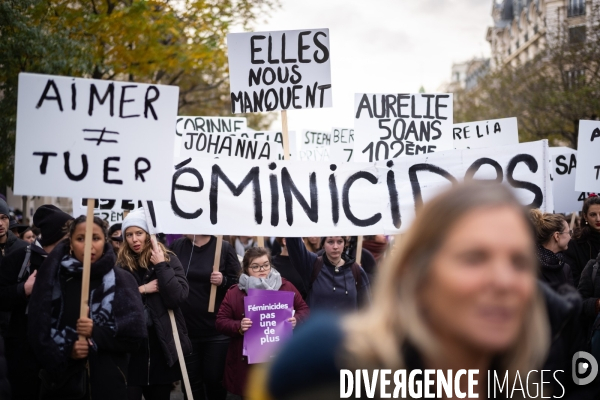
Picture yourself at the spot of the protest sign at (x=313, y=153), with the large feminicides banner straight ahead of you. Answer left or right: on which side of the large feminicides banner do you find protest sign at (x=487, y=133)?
left

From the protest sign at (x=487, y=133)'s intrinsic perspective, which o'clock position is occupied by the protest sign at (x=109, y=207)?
the protest sign at (x=109, y=207) is roughly at 2 o'clock from the protest sign at (x=487, y=133).

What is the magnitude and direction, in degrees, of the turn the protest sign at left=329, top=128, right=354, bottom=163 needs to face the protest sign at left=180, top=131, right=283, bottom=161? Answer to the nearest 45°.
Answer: approximately 45° to its right

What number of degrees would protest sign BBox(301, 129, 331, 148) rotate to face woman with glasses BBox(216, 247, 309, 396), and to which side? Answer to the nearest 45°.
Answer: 0° — it already faces them

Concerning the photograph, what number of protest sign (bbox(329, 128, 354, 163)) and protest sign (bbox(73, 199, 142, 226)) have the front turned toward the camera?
2

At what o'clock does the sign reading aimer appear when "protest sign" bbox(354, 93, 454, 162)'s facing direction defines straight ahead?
The sign reading aimer is roughly at 1 o'clock from the protest sign.

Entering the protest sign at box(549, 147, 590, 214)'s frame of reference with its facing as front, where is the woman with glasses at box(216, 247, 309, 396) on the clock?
The woman with glasses is roughly at 1 o'clock from the protest sign.

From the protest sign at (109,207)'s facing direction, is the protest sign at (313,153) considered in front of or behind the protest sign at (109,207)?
behind

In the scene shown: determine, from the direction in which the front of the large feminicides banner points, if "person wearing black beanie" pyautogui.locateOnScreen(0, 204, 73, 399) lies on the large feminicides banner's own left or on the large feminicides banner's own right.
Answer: on the large feminicides banner's own right
